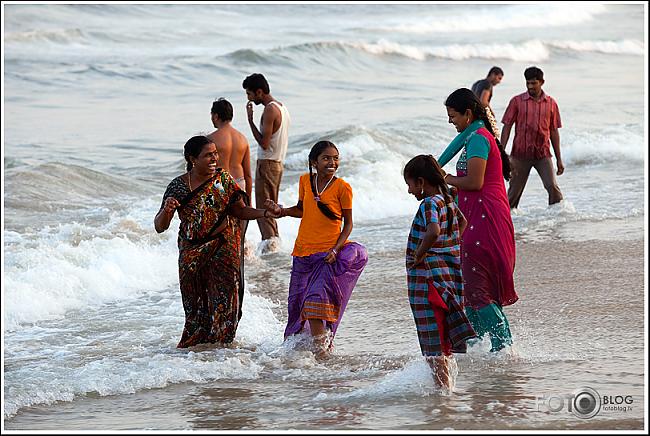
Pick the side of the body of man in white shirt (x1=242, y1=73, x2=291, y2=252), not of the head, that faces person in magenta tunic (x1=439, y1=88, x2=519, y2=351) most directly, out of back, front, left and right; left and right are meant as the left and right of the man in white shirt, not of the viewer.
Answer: left

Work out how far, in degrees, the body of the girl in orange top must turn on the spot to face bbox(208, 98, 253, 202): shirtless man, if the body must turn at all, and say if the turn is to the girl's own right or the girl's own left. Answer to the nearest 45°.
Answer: approximately 180°

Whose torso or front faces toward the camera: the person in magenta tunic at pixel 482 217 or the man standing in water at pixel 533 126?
the man standing in water

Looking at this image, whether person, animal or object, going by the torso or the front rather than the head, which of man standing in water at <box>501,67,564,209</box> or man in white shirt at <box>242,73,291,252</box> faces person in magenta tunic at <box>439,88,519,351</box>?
the man standing in water

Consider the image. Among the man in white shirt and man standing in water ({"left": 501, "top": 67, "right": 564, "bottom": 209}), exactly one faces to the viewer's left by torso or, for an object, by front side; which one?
the man in white shirt

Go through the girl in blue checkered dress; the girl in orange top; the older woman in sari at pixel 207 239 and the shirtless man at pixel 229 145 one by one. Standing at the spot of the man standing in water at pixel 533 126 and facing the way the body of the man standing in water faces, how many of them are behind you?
0

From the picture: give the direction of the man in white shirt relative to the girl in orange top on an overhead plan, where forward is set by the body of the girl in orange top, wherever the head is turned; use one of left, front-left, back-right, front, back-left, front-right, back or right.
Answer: back

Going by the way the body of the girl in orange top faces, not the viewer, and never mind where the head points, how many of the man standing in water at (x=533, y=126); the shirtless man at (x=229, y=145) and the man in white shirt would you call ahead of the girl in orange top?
0

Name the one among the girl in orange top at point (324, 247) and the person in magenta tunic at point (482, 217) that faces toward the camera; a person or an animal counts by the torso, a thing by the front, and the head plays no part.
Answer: the girl in orange top

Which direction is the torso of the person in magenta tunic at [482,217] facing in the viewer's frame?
to the viewer's left

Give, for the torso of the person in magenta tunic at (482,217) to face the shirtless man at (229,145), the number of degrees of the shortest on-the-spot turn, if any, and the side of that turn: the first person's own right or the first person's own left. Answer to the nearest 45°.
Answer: approximately 45° to the first person's own right

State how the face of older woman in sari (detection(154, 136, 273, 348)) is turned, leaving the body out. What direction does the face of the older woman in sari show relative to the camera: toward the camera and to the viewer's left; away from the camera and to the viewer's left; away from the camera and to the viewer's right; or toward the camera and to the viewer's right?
toward the camera and to the viewer's right

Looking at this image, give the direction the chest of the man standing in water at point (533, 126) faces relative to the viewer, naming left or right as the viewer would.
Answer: facing the viewer

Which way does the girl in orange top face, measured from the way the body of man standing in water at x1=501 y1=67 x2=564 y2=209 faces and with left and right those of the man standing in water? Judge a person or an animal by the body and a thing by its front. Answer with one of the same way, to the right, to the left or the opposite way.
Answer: the same way

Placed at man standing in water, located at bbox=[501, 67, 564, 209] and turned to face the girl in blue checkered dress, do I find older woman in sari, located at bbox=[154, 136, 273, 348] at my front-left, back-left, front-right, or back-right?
front-right

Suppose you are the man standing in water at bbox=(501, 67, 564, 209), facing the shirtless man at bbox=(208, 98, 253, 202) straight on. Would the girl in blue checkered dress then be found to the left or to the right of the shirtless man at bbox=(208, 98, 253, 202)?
left

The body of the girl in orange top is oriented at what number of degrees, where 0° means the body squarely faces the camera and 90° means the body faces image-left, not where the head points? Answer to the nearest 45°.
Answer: approximately 0°

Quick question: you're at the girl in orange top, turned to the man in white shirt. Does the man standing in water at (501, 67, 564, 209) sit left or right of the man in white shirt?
right
